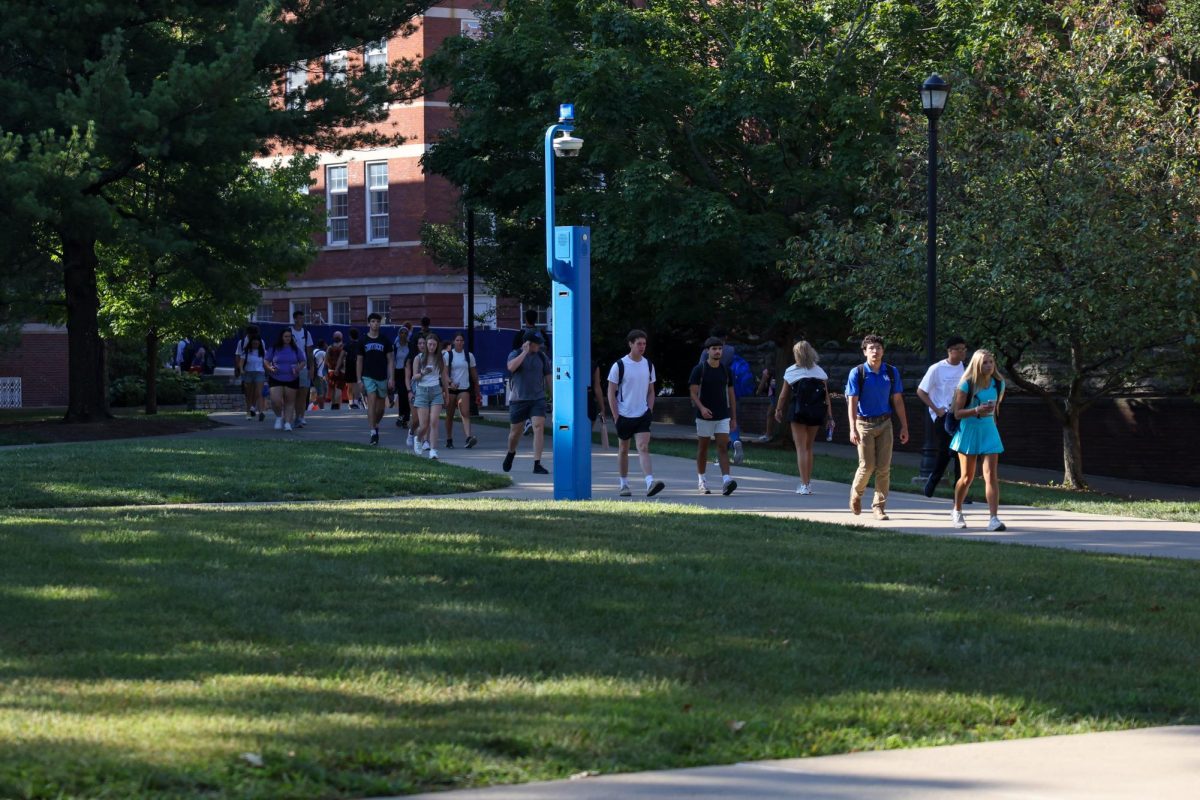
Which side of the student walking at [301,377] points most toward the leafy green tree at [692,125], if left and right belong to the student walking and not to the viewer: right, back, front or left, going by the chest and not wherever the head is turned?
left

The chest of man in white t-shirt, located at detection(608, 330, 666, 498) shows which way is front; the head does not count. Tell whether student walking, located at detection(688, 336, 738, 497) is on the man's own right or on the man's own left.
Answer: on the man's own left

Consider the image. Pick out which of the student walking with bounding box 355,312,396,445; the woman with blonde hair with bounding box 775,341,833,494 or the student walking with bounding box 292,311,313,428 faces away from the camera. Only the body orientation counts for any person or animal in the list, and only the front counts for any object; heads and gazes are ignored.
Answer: the woman with blonde hair

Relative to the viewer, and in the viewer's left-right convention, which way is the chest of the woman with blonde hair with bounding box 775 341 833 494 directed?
facing away from the viewer

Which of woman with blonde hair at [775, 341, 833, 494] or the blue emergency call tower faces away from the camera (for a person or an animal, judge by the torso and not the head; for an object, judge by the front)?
the woman with blonde hair

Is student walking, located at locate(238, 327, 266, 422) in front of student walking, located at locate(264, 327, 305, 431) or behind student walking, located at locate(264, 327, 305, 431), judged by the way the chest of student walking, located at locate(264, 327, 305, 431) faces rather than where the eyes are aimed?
behind

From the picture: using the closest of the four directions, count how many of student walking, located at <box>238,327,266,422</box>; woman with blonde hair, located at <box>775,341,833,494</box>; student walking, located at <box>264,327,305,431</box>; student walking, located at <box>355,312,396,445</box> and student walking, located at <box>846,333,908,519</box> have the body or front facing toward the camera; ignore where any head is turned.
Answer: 4

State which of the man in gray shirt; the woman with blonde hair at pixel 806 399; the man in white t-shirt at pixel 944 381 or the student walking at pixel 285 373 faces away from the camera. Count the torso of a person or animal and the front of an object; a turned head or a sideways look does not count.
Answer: the woman with blonde hair

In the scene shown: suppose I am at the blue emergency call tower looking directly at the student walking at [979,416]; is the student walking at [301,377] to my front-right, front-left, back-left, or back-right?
back-left

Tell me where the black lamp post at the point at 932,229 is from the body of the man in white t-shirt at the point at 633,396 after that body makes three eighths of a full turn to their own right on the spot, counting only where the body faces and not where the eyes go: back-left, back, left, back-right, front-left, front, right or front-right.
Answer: back-right
